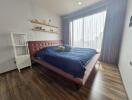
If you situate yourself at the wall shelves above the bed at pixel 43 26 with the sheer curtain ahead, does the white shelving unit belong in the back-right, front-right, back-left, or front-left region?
back-right

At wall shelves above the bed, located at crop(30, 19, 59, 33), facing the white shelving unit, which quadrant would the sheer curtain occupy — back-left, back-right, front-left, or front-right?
back-left

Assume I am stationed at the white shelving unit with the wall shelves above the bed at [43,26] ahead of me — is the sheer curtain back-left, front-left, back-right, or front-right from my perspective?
front-right

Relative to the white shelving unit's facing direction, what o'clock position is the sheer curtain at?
The sheer curtain is roughly at 11 o'clock from the white shelving unit.
